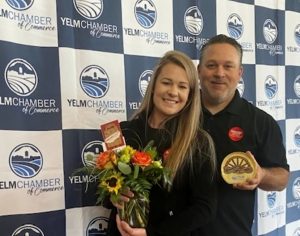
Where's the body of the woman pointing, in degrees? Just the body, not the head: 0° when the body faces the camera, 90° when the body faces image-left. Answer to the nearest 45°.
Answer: approximately 45°
